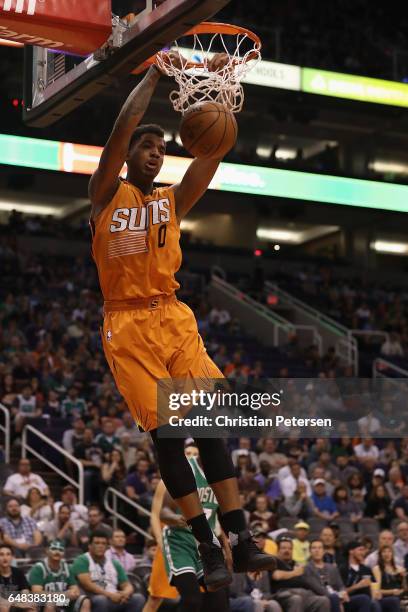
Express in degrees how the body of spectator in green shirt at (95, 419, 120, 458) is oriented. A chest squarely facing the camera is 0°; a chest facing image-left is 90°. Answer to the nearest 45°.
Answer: approximately 0°

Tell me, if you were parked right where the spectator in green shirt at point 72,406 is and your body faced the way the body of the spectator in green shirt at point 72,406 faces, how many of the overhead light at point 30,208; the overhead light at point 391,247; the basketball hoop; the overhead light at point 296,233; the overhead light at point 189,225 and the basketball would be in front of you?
2

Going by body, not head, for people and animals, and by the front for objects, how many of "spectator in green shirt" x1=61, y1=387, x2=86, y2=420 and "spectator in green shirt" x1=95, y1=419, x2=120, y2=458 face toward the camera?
2

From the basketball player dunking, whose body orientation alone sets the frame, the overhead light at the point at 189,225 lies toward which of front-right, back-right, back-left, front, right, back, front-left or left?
back-left

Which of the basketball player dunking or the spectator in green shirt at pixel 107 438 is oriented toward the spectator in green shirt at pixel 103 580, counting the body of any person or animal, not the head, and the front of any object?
the spectator in green shirt at pixel 107 438

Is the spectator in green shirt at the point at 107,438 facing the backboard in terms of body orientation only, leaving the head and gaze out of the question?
yes

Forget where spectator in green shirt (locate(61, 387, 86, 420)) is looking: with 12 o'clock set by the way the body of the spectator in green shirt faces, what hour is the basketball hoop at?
The basketball hoop is roughly at 12 o'clock from the spectator in green shirt.
